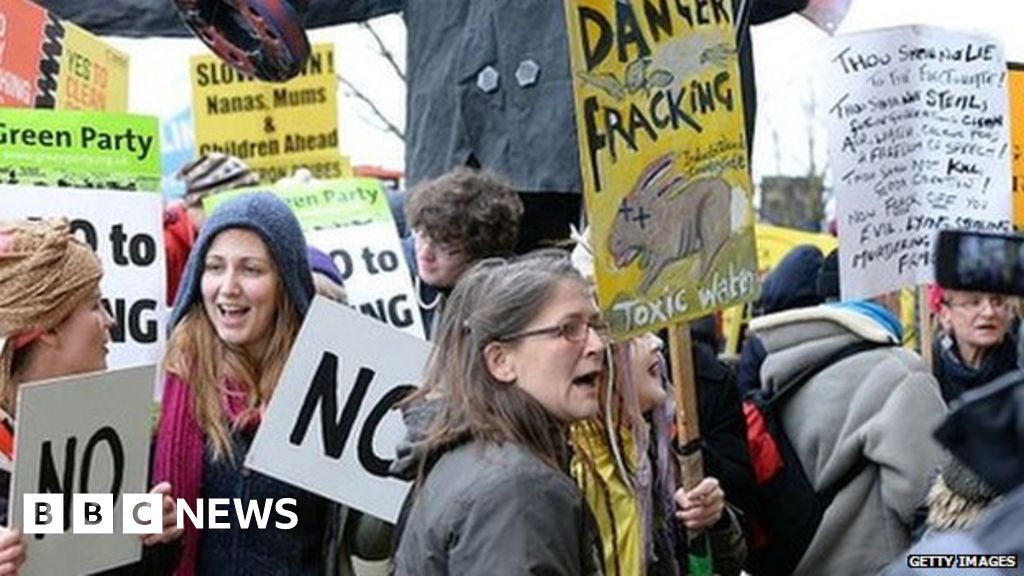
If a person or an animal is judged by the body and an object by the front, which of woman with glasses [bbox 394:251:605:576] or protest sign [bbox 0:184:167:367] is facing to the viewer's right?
the woman with glasses

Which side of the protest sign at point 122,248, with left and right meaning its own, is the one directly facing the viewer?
front

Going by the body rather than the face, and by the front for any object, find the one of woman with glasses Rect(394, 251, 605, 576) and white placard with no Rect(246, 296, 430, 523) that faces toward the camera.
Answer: the white placard with no

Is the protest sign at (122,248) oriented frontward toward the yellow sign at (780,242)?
no

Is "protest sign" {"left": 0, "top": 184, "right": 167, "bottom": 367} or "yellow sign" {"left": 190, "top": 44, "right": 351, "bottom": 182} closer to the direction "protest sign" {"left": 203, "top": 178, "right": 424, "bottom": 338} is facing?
the protest sign

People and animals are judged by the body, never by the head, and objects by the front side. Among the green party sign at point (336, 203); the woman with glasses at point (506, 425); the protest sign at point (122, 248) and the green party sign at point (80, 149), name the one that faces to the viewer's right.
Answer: the woman with glasses

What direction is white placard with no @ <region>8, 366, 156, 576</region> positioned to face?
toward the camera

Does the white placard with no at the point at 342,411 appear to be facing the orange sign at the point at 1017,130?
no

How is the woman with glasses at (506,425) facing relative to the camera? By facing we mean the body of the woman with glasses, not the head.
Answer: to the viewer's right

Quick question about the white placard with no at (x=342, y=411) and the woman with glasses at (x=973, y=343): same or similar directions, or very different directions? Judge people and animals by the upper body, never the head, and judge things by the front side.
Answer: same or similar directions

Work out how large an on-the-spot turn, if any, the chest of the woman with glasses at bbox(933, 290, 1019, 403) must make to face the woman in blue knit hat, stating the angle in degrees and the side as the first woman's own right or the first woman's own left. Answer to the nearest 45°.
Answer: approximately 90° to the first woman's own right

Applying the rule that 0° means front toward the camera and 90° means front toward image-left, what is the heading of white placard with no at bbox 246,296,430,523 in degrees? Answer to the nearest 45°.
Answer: approximately 0°

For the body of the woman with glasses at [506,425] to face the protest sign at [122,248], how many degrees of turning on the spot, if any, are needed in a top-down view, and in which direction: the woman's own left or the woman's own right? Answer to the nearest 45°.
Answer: approximately 135° to the woman's own left

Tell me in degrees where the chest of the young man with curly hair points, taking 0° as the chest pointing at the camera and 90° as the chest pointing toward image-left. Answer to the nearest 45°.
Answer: approximately 45°

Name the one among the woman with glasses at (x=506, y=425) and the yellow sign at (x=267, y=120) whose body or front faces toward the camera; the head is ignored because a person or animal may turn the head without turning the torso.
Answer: the yellow sign

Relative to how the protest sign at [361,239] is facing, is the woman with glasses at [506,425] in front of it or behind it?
in front
